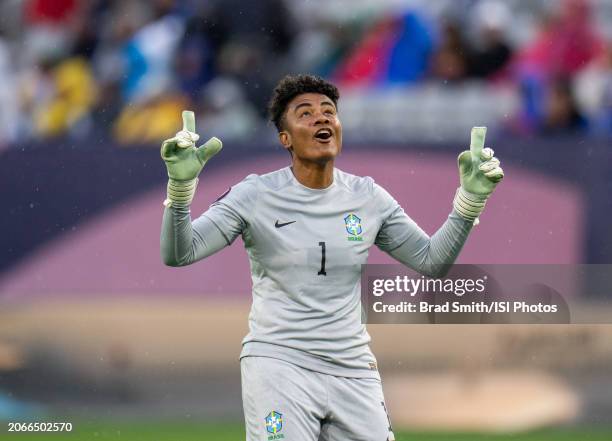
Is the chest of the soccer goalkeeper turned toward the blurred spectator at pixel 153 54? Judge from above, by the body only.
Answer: no

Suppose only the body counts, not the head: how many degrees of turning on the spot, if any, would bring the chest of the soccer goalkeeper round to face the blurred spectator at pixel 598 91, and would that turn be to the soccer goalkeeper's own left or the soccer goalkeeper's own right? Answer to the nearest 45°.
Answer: approximately 135° to the soccer goalkeeper's own left

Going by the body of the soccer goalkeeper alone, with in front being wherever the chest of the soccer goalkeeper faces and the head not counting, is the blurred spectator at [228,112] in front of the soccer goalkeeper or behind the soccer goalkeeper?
behind

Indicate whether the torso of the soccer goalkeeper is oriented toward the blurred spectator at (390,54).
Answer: no

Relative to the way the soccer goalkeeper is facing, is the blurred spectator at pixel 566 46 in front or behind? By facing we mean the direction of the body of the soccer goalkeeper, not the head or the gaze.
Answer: behind

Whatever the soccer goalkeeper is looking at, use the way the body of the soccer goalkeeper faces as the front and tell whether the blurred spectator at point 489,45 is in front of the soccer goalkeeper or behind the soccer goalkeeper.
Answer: behind

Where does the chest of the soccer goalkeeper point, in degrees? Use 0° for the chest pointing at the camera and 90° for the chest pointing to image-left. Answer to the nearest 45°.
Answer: approximately 0°

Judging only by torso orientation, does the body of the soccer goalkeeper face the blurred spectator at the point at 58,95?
no
